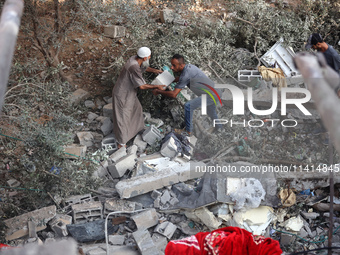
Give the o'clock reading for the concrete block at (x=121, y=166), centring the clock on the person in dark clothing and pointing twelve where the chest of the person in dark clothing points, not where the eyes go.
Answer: The concrete block is roughly at 11 o'clock from the person in dark clothing.

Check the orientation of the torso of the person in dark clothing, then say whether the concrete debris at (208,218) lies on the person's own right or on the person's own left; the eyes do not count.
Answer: on the person's own left

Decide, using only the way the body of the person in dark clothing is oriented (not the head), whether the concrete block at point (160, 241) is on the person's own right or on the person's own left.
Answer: on the person's own left

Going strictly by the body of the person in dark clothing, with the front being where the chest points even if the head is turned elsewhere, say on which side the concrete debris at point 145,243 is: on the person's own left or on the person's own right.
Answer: on the person's own left

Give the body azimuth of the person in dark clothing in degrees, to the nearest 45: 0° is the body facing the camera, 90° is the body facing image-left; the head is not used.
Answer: approximately 90°

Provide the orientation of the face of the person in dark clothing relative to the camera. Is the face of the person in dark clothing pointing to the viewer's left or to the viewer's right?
to the viewer's left

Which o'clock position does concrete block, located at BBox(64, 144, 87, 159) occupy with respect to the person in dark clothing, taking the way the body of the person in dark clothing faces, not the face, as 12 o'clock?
The concrete block is roughly at 11 o'clock from the person in dark clothing.

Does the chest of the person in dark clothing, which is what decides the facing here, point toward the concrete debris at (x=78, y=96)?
yes

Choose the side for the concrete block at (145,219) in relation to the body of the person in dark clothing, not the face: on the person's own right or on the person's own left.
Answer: on the person's own left
